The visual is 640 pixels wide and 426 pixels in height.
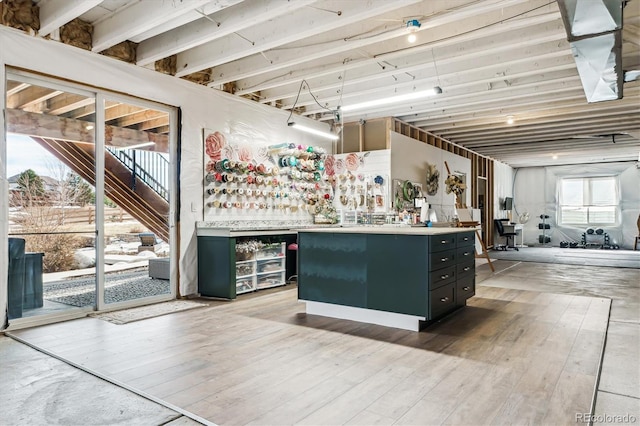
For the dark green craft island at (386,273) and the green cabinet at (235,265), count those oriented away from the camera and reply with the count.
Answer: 0

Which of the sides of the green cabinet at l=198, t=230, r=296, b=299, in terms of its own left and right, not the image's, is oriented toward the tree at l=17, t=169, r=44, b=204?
back

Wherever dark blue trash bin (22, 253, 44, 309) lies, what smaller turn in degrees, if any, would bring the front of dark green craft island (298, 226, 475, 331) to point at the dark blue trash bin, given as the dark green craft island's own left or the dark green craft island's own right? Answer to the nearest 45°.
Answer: approximately 135° to the dark green craft island's own right

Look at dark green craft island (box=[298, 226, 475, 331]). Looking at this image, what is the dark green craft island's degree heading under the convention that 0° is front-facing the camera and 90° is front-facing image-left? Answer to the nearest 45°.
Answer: approximately 315°

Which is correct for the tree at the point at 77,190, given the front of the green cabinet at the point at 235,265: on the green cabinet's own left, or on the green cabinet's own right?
on the green cabinet's own right

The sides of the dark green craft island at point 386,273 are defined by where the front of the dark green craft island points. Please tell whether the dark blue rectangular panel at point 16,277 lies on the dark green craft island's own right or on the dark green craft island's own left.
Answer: on the dark green craft island's own right

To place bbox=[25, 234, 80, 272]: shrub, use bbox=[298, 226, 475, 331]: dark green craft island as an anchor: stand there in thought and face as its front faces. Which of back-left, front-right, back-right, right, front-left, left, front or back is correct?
back-right

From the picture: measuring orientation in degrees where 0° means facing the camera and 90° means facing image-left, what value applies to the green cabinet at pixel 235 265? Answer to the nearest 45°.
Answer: approximately 315°

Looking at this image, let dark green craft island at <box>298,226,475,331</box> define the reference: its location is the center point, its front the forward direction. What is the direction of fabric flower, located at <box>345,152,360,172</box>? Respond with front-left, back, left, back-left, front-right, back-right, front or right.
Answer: back-left

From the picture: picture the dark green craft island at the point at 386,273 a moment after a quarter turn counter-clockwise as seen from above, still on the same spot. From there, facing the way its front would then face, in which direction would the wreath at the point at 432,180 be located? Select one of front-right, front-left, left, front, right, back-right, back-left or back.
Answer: front-left

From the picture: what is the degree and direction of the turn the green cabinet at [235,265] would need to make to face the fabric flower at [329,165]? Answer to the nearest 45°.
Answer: approximately 90° to its left

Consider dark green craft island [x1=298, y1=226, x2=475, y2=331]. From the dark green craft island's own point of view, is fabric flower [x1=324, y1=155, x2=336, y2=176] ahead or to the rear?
to the rear
